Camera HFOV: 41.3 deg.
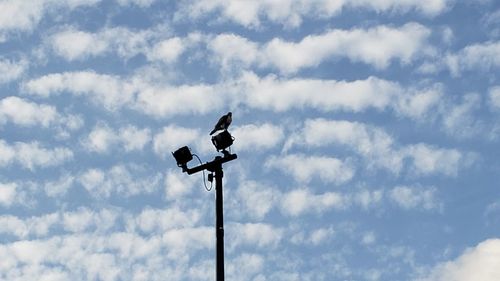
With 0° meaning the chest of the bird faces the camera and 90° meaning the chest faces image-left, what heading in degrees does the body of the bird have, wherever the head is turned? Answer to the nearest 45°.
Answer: approximately 270°
